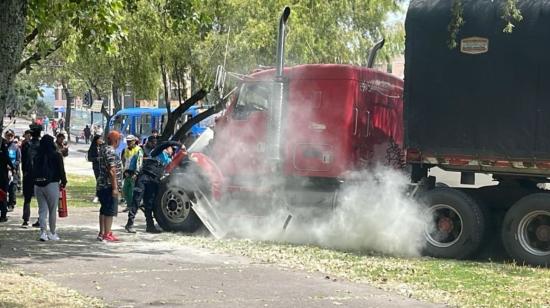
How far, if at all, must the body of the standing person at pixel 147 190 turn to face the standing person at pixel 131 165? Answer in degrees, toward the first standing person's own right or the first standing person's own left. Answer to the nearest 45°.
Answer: approximately 90° to the first standing person's own left

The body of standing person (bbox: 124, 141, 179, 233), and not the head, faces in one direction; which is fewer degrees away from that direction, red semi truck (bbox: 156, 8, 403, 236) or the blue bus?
the red semi truck

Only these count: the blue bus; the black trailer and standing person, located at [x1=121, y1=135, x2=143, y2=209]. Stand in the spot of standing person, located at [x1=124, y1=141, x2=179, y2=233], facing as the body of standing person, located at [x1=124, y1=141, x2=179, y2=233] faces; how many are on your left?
2

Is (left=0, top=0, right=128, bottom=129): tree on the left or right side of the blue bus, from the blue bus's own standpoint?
on its left

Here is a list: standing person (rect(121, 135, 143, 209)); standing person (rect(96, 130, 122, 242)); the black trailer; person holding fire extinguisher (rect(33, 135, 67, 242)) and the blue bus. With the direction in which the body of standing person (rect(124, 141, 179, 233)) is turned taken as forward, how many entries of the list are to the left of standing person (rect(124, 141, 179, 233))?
2

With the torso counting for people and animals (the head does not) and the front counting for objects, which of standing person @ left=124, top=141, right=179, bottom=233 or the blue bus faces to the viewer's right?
the standing person

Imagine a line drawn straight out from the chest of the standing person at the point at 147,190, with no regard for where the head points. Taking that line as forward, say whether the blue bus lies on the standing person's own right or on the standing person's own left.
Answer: on the standing person's own left

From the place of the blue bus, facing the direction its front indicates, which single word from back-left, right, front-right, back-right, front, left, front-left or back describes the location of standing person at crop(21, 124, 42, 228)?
left

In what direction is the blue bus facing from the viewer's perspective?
to the viewer's left

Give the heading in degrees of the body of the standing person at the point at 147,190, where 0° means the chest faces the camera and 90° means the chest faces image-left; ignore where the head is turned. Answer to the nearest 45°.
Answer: approximately 270°

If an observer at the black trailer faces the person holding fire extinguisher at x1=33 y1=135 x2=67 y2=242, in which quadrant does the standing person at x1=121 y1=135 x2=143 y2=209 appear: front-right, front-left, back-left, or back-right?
front-right

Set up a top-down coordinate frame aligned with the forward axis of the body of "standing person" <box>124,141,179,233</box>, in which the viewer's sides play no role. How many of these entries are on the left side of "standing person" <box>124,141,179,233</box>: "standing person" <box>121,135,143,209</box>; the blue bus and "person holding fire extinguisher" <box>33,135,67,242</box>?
2

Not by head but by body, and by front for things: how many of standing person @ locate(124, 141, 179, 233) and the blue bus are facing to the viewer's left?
1

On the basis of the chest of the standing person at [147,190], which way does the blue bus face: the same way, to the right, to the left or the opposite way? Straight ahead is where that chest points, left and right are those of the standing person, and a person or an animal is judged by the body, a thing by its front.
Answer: the opposite way
